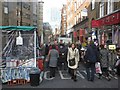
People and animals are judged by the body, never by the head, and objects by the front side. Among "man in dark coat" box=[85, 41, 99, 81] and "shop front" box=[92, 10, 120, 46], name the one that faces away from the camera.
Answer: the man in dark coat

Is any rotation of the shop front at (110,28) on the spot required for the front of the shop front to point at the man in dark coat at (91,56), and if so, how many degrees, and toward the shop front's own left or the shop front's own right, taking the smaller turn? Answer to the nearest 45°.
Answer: approximately 45° to the shop front's own left

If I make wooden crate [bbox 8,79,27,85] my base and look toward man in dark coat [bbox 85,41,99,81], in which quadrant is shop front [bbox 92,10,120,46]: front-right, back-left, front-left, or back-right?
front-left

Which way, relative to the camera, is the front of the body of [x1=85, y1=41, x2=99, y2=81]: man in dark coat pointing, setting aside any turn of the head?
away from the camera

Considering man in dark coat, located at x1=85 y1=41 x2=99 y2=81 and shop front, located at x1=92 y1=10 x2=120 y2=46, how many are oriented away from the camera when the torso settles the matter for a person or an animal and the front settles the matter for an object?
1

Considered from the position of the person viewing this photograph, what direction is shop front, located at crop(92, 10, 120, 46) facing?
facing the viewer and to the left of the viewer

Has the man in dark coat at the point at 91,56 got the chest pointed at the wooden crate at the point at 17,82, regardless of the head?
no

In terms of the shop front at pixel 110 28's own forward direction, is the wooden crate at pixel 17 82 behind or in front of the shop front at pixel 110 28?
in front
